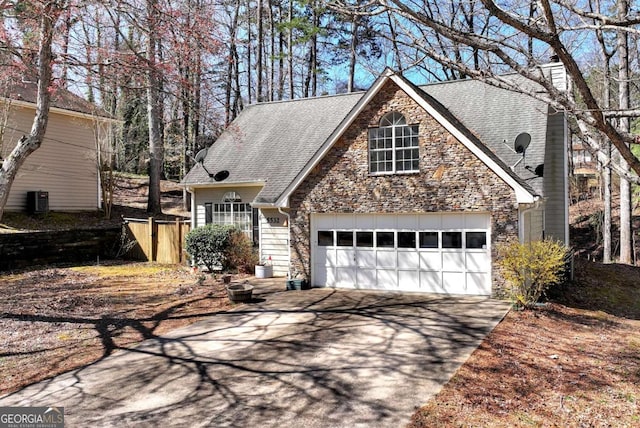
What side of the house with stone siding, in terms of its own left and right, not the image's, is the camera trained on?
front

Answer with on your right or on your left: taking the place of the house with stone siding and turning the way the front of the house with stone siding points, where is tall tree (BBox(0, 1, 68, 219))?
on your right

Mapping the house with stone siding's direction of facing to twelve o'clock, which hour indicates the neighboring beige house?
The neighboring beige house is roughly at 4 o'clock from the house with stone siding.

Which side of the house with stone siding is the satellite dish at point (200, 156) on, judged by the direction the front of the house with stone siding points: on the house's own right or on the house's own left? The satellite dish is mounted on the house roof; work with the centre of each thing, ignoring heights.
on the house's own right

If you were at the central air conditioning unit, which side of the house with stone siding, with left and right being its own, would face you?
right
